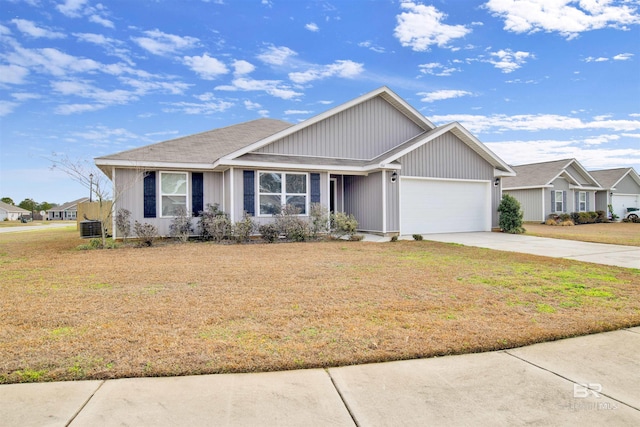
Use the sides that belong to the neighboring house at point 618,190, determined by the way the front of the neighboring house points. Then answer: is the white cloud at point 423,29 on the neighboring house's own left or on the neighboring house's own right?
on the neighboring house's own right

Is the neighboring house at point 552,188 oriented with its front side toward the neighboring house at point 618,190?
no

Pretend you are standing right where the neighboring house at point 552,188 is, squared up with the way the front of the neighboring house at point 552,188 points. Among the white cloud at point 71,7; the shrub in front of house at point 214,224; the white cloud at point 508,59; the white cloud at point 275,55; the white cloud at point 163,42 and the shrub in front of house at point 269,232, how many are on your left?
0

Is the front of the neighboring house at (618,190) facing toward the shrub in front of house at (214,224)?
no

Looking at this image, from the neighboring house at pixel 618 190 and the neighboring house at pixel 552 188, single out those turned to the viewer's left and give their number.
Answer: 0

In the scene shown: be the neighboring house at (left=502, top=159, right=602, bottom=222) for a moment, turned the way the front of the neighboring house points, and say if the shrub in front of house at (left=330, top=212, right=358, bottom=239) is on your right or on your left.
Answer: on your right

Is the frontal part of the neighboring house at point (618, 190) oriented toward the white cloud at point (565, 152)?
no

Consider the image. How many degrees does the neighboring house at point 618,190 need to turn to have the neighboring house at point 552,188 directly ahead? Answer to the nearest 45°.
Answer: approximately 45° to its right

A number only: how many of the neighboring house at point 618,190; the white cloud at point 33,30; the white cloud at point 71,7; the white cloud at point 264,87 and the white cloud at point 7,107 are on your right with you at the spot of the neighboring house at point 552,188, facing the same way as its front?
4

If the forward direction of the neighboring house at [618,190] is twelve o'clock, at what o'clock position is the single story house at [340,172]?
The single story house is roughly at 2 o'clock from the neighboring house.

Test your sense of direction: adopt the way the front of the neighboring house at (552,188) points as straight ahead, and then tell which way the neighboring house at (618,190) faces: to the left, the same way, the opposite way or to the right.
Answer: the same way

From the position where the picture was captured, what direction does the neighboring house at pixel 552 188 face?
facing the viewer and to the right of the viewer

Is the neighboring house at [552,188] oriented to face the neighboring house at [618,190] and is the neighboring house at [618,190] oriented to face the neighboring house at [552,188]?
no

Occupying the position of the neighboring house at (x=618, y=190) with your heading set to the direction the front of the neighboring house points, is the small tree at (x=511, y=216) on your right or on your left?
on your right

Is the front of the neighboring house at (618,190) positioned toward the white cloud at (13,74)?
no

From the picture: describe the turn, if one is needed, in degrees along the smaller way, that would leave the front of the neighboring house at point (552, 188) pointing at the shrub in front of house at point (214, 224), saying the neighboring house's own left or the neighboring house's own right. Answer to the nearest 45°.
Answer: approximately 90° to the neighboring house's own right

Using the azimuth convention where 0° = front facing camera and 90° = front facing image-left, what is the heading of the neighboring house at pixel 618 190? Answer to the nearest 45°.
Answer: approximately 315°
